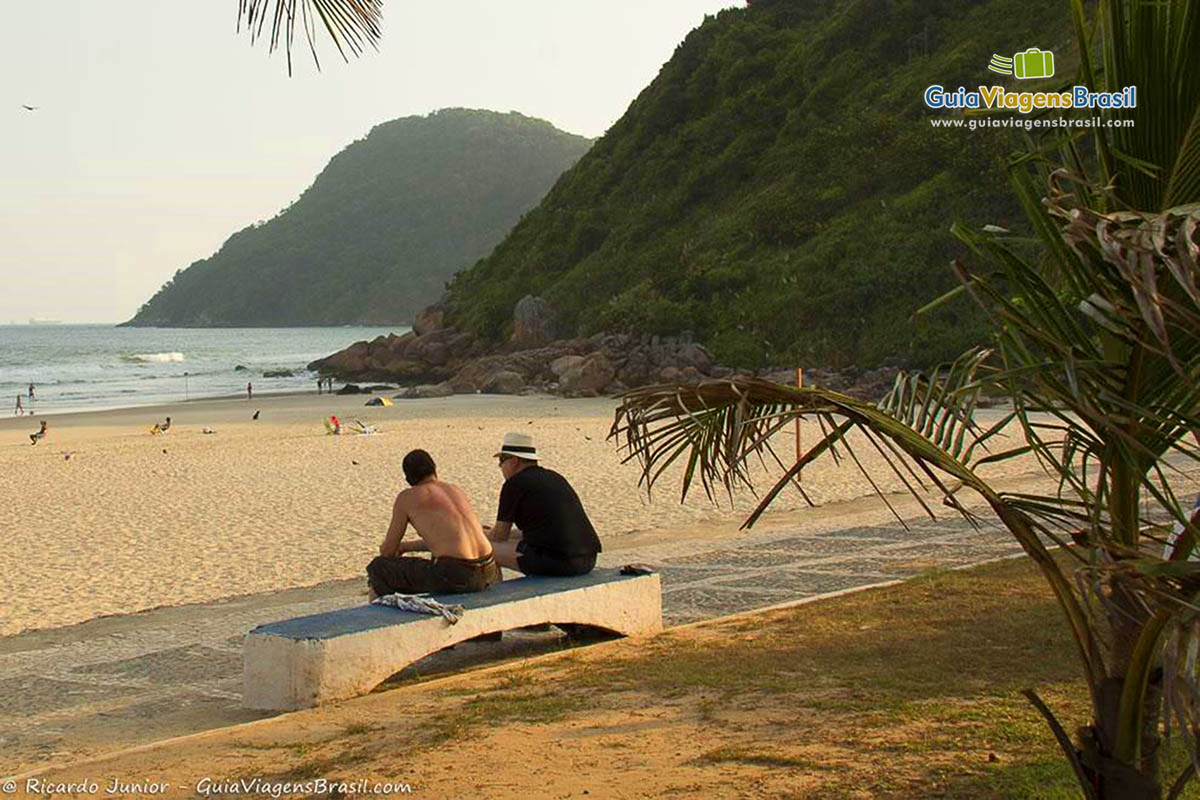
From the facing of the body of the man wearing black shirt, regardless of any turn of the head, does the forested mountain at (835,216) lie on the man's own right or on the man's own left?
on the man's own right

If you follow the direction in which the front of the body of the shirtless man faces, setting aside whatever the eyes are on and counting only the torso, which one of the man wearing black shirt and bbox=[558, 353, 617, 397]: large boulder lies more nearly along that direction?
the large boulder

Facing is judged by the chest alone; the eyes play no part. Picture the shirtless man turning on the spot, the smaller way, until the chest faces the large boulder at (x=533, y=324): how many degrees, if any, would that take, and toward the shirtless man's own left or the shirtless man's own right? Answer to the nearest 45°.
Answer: approximately 45° to the shirtless man's own right

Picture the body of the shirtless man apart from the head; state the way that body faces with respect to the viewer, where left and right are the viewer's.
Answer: facing away from the viewer and to the left of the viewer

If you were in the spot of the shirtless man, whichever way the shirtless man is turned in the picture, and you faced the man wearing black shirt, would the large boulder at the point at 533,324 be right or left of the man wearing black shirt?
left

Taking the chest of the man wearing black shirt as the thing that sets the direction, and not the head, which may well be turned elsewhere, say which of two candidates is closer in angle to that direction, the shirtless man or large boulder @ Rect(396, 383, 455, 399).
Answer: the large boulder

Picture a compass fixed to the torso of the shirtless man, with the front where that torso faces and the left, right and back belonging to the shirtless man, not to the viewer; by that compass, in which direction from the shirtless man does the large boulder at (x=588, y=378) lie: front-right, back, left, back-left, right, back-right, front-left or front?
front-right

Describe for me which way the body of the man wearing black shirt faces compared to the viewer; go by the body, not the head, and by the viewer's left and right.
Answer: facing away from the viewer and to the left of the viewer

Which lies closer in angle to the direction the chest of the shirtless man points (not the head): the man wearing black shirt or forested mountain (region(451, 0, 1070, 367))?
the forested mountain

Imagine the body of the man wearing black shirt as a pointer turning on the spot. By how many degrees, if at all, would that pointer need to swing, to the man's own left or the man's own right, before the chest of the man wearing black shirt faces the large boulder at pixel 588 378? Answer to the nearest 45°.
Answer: approximately 45° to the man's own right
